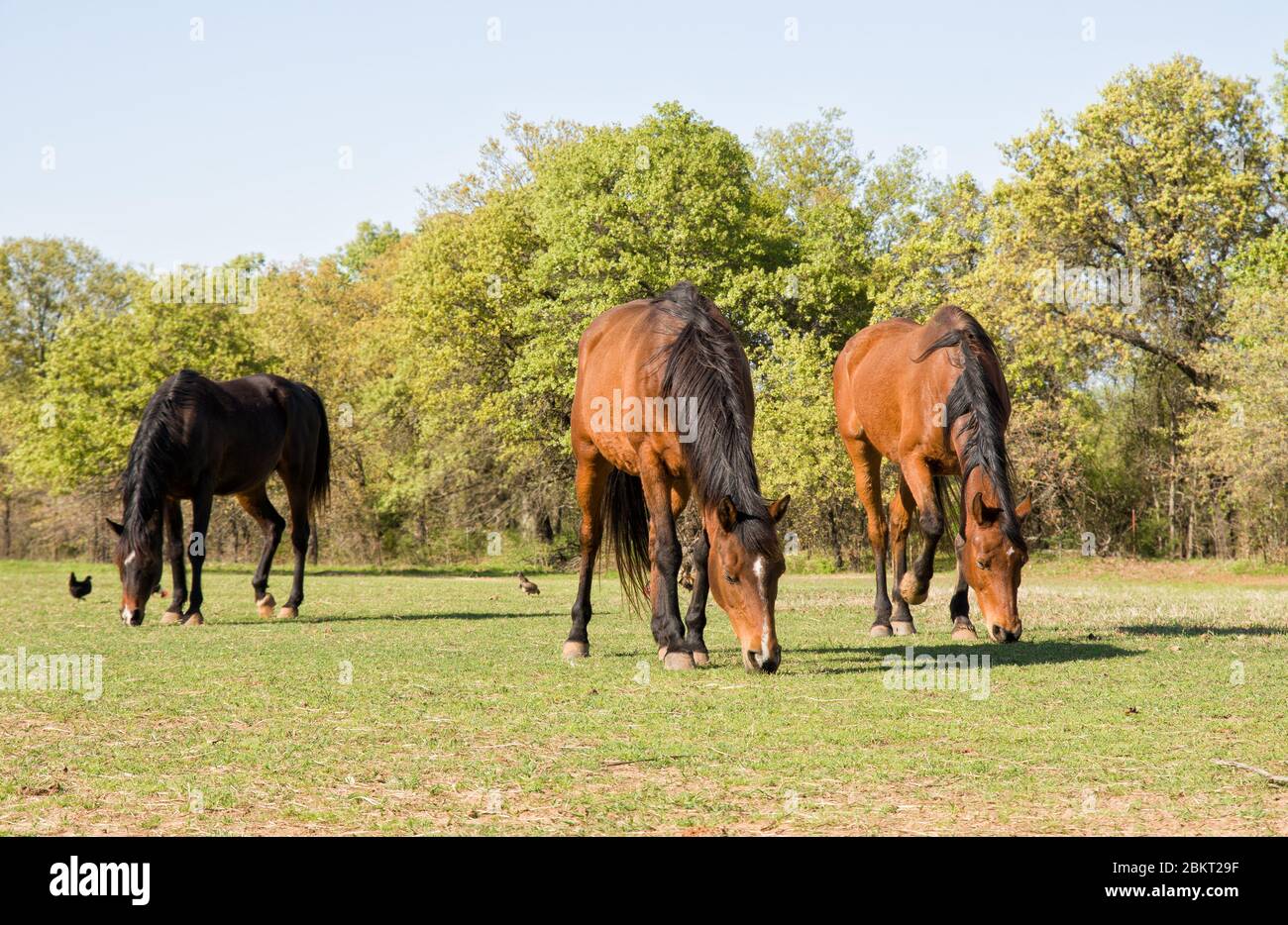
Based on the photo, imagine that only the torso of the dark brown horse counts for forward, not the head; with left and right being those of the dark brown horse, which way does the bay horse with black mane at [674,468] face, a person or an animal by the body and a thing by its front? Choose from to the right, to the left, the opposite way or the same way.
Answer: to the left

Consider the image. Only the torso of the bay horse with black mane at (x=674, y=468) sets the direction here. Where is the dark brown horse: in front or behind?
behind

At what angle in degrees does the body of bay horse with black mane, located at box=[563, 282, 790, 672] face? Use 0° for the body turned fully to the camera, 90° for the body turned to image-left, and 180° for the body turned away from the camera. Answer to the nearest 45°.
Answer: approximately 315°

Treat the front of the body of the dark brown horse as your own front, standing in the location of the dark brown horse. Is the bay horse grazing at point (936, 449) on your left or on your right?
on your left

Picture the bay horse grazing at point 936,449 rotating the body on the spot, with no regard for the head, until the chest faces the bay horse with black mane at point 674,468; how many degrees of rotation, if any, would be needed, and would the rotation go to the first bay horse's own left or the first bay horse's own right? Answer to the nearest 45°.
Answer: approximately 90° to the first bay horse's own right

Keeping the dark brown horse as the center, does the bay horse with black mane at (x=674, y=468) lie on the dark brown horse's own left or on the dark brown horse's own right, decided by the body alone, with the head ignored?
on the dark brown horse's own left

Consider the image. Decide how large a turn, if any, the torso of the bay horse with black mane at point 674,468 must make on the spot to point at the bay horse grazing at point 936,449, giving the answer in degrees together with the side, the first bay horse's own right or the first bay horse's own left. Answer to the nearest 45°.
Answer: approximately 90° to the first bay horse's own left

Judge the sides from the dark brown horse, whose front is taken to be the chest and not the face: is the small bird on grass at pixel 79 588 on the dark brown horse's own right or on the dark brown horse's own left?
on the dark brown horse's own right
